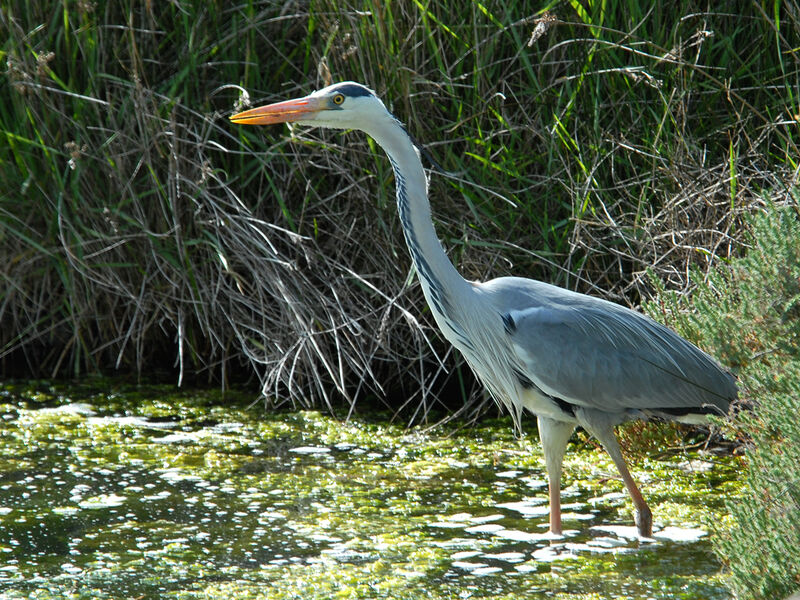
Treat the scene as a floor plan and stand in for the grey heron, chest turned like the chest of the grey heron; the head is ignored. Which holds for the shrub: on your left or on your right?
on your left

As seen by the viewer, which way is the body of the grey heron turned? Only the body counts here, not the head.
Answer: to the viewer's left
